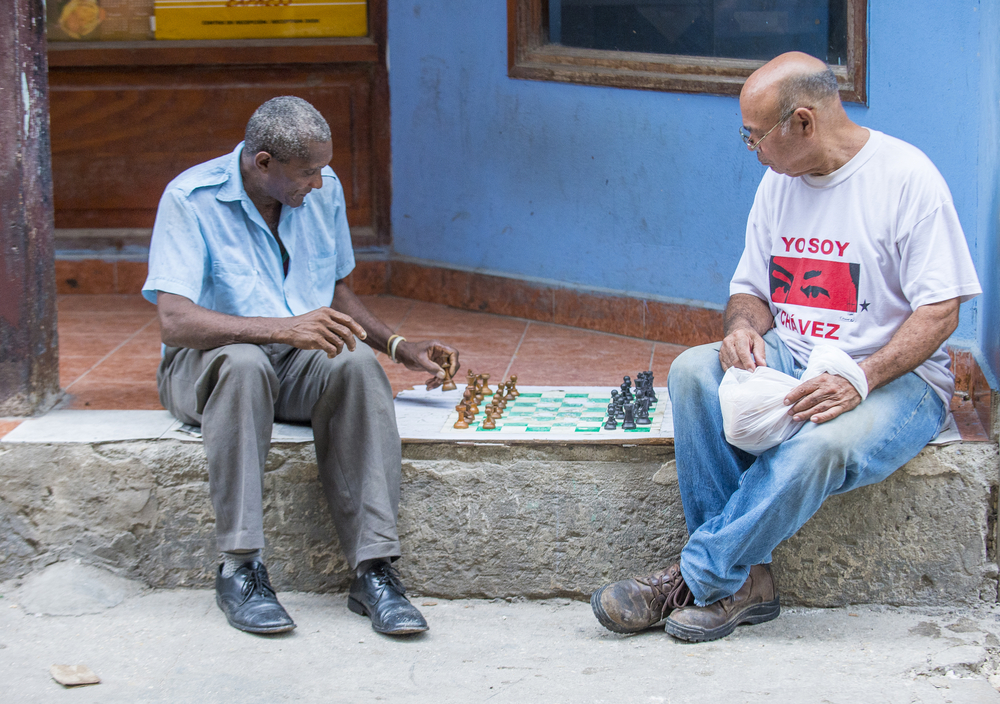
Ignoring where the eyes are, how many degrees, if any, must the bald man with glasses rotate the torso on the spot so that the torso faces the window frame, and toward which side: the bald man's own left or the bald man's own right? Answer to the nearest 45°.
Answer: approximately 135° to the bald man's own right

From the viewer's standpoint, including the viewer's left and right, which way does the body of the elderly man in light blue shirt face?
facing the viewer and to the right of the viewer

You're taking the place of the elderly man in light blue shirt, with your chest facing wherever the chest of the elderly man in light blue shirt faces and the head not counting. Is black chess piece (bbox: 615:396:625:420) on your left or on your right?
on your left

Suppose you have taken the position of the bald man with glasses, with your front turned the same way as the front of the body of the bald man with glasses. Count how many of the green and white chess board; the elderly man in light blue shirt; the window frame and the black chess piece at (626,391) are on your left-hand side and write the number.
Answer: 0

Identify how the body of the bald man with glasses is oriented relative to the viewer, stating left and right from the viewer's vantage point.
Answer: facing the viewer and to the left of the viewer

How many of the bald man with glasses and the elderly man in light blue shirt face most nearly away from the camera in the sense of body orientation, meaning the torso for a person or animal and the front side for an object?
0

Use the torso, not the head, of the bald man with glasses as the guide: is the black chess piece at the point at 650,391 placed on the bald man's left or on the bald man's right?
on the bald man's right

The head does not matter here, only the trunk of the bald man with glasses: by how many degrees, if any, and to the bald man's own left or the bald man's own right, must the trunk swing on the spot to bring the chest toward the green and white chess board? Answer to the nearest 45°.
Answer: approximately 90° to the bald man's own right

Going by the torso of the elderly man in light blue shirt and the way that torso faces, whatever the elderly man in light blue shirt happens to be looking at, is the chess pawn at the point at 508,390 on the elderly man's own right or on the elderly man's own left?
on the elderly man's own left

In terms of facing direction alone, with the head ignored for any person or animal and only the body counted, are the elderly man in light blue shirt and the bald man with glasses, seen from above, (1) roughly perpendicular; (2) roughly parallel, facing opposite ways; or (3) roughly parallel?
roughly perpendicular

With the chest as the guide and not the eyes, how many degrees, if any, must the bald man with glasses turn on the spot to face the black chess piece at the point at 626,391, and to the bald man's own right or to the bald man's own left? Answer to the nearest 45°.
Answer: approximately 90° to the bald man's own right

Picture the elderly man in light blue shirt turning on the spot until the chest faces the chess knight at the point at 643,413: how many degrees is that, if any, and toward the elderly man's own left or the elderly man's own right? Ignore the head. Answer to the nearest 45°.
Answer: approximately 45° to the elderly man's own left

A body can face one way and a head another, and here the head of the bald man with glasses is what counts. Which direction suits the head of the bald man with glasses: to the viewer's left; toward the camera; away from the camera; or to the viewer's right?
to the viewer's left
